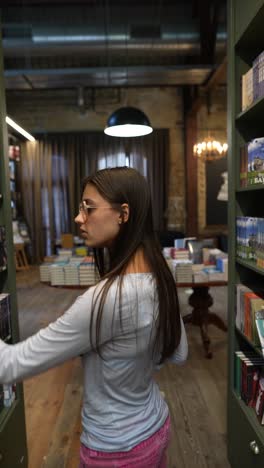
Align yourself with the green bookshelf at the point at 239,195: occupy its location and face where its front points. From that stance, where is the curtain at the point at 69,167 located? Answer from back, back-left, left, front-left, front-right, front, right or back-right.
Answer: front-right

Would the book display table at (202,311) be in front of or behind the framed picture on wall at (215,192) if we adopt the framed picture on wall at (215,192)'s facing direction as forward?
in front

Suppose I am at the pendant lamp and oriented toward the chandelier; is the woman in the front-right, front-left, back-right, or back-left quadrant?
back-right

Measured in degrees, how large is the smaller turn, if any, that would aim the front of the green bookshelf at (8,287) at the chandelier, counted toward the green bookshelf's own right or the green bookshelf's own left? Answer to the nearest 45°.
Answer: approximately 45° to the green bookshelf's own left

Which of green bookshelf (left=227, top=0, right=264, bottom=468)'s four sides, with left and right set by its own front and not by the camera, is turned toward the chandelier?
right

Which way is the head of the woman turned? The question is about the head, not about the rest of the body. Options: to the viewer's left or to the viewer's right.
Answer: to the viewer's left

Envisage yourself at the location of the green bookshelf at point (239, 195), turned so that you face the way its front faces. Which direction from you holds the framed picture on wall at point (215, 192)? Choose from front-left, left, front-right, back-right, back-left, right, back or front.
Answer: right

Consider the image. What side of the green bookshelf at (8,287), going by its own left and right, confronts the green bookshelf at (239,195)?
front

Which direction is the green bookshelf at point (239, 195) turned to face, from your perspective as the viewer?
facing to the left of the viewer

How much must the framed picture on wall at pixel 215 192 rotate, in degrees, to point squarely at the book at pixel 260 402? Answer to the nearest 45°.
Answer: approximately 45° to its left

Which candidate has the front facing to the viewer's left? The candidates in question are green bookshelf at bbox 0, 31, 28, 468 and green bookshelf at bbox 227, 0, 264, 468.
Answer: green bookshelf at bbox 227, 0, 264, 468

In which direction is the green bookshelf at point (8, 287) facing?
to the viewer's right

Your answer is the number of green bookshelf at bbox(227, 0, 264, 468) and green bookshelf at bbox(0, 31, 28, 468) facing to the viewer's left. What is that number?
1

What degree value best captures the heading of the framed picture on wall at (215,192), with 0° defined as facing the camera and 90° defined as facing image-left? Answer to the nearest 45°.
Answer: approximately 45°

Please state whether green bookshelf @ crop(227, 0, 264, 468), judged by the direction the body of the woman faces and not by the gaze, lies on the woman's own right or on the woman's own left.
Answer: on the woman's own right

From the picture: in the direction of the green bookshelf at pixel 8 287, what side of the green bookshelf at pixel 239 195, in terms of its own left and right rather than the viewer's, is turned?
front
